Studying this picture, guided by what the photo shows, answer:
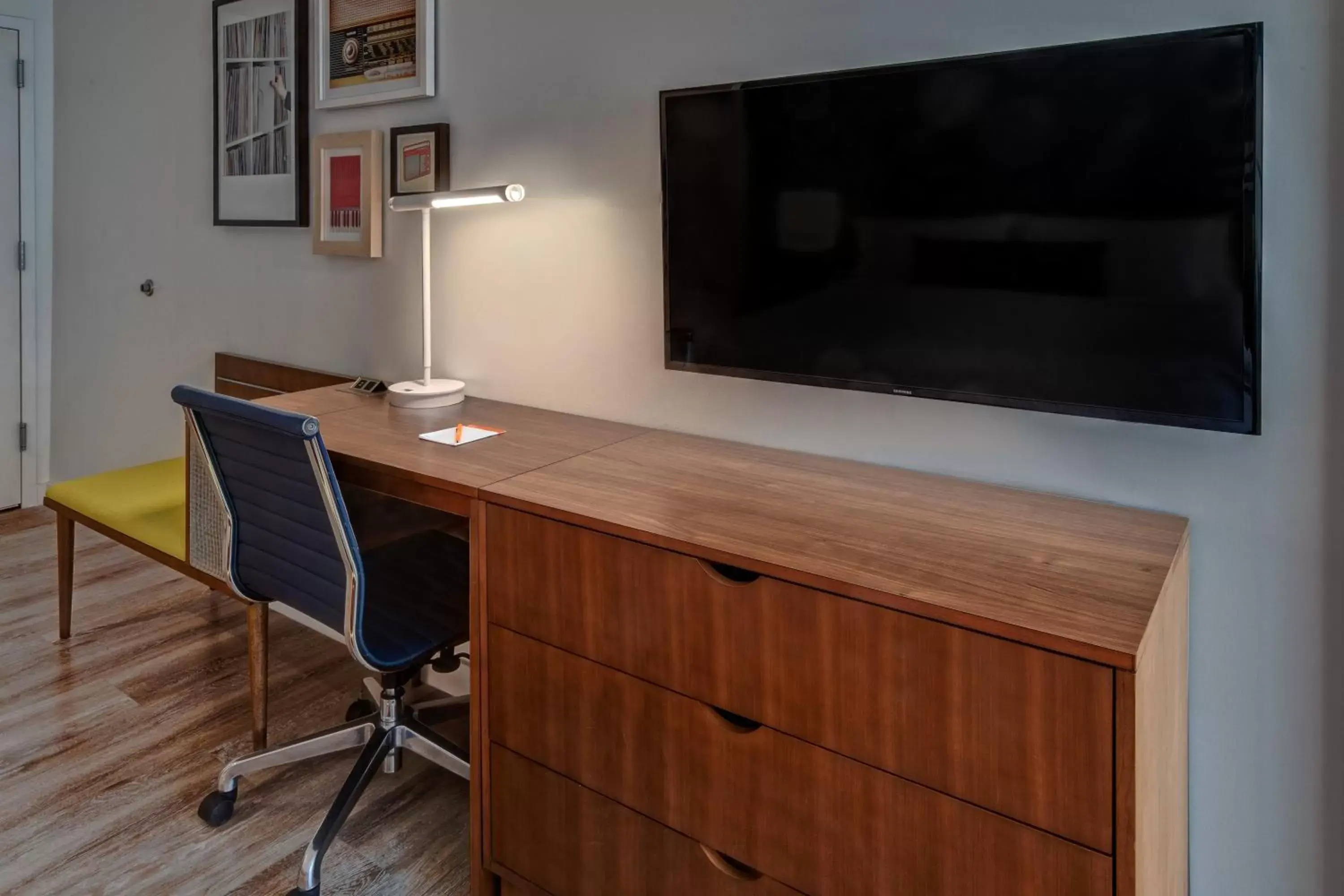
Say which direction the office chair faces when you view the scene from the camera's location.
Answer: facing away from the viewer and to the right of the viewer

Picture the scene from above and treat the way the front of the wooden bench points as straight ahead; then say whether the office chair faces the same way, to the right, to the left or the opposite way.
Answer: the opposite way

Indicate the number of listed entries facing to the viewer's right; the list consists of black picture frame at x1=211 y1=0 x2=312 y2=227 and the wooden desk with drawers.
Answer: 0

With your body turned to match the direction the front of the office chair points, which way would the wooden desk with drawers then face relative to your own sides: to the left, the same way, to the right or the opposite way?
the opposite way

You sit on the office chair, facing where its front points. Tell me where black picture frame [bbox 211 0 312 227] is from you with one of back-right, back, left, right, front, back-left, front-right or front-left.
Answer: front-left

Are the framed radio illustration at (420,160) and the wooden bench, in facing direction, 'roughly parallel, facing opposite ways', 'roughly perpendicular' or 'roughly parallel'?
roughly parallel

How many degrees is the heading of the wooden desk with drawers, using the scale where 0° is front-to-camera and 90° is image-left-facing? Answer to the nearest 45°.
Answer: approximately 45°

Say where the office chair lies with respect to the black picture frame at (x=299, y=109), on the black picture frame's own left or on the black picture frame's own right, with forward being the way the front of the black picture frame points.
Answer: on the black picture frame's own left

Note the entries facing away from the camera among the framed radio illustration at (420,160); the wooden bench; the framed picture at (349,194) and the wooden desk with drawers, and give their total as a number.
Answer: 0

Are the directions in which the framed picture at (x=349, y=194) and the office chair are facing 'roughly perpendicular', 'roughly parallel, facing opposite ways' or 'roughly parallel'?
roughly parallel, facing opposite ways

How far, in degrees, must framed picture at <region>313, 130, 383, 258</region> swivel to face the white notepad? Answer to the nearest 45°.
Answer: approximately 45° to its left
